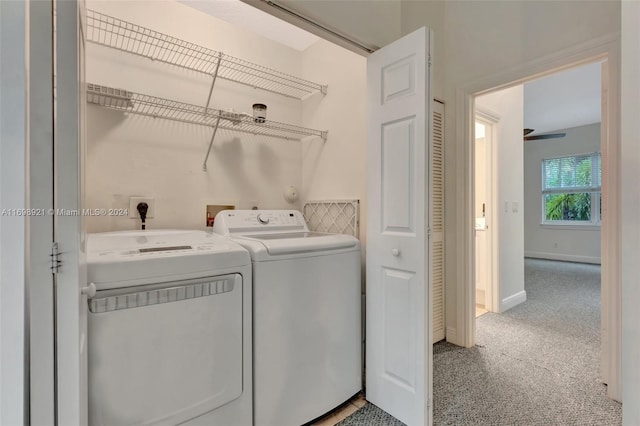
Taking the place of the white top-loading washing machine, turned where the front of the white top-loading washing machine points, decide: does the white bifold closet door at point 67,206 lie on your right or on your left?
on your right

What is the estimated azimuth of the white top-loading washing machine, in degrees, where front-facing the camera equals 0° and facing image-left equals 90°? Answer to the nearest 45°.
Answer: approximately 315°

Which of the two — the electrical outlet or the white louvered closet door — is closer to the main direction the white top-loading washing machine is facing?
the white louvered closet door

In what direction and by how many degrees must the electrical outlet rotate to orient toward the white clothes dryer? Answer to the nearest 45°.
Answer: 0° — it already faces it

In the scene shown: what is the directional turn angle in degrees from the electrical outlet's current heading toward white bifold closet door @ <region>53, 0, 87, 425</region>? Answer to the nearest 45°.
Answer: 0° — it already faces it

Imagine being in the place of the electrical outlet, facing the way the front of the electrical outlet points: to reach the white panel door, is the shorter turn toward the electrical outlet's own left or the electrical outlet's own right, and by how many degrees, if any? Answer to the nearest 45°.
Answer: approximately 45° to the electrical outlet's own left

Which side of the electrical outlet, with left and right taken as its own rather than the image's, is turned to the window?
left
